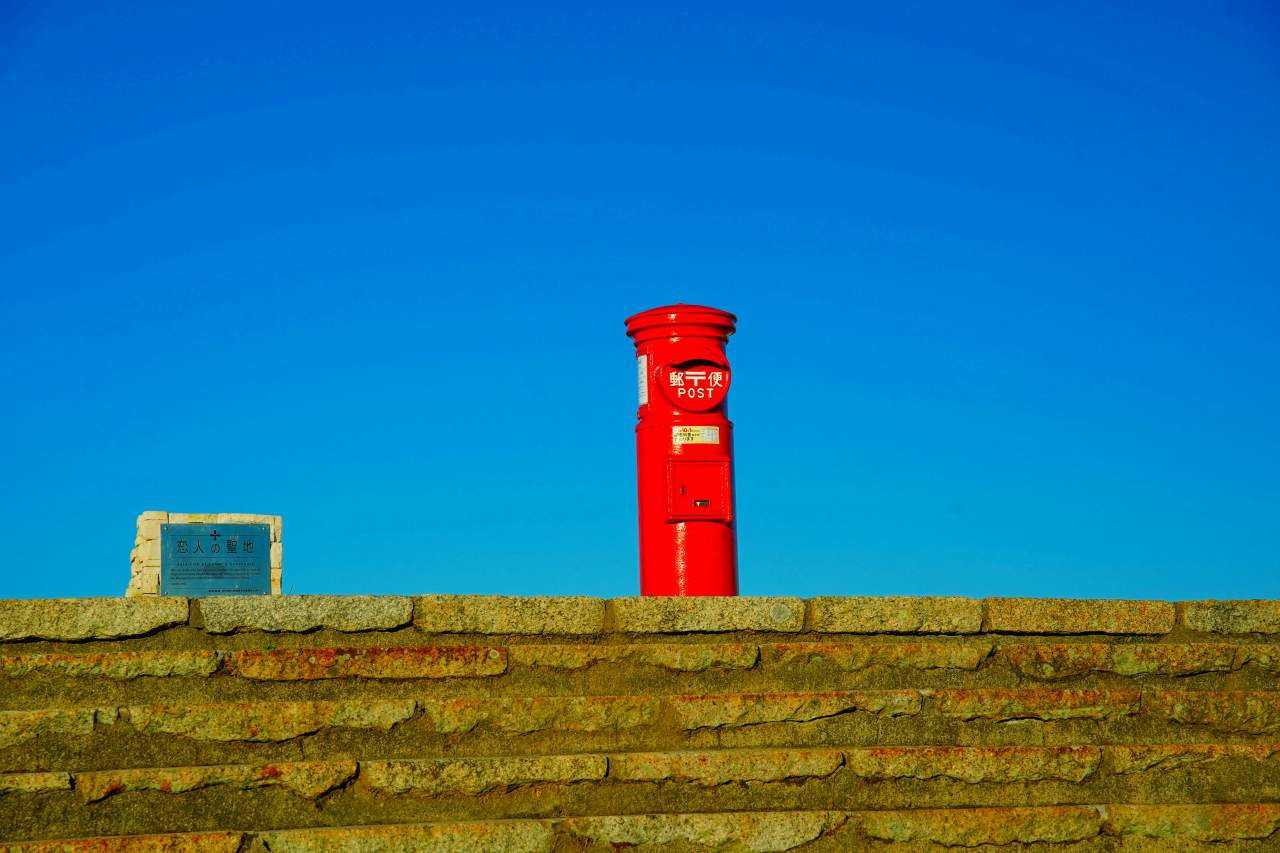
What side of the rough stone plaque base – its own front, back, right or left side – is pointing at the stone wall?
front

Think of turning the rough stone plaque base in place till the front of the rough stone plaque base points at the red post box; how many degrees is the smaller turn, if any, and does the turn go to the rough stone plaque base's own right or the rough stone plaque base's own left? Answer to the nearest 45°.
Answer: approximately 45° to the rough stone plaque base's own left

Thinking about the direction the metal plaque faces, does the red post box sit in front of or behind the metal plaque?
in front

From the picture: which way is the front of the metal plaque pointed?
toward the camera
